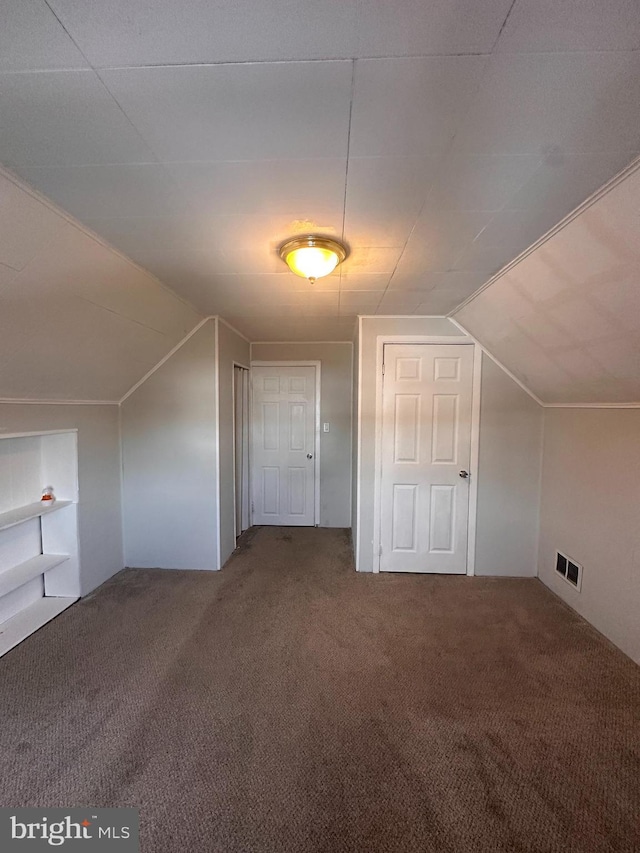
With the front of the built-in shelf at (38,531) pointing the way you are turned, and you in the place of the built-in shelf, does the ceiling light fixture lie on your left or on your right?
on your right

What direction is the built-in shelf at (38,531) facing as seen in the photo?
to the viewer's right

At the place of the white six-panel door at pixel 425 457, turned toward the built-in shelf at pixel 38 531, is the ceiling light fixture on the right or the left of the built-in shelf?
left

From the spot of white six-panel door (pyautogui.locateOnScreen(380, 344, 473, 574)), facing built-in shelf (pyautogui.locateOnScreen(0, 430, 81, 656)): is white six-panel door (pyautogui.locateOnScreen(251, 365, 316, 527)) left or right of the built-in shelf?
right

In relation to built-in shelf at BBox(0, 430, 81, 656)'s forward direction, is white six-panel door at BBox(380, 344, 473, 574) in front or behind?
in front

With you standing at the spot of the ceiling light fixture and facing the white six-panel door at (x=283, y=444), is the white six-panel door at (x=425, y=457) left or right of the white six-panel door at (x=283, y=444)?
right
